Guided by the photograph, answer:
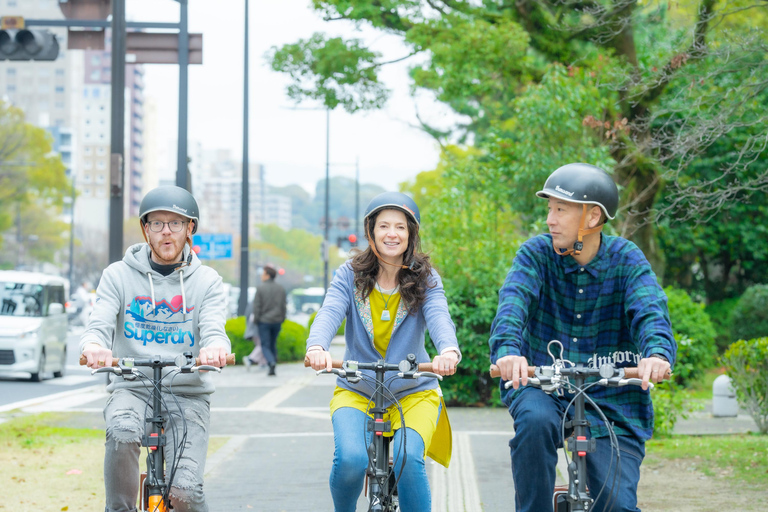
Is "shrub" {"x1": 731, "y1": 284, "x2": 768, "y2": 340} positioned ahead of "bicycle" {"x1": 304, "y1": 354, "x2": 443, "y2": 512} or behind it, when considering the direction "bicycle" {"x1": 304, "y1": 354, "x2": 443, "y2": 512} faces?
behind

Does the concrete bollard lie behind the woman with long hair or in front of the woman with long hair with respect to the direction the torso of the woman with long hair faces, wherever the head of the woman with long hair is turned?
behind

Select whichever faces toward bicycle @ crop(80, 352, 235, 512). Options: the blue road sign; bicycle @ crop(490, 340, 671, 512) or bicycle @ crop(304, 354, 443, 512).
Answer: the blue road sign

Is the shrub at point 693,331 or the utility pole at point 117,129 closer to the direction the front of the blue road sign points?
the utility pole

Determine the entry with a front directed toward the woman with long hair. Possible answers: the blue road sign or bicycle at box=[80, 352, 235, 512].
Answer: the blue road sign

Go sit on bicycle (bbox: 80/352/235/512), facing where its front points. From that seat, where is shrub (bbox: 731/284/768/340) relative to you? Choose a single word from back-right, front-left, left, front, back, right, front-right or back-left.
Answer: back-left
